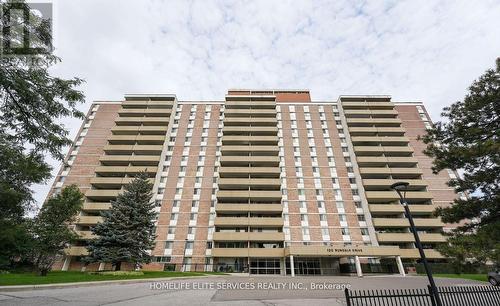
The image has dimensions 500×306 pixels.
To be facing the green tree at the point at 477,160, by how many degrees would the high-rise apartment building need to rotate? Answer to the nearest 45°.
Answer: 0° — it already faces it

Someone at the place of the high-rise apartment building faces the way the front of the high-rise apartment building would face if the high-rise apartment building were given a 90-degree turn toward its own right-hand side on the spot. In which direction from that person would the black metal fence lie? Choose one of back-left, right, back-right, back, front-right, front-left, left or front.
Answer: left

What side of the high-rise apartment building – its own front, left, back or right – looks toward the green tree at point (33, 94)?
front

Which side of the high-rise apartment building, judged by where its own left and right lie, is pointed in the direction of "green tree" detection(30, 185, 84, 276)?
right

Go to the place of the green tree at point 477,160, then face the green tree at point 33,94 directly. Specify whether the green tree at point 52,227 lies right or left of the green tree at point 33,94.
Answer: right

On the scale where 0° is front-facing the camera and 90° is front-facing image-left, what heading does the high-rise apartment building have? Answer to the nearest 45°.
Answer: approximately 0°

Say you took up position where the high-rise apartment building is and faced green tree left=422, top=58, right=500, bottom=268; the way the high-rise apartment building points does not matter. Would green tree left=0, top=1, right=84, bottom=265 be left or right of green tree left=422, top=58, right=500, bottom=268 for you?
right

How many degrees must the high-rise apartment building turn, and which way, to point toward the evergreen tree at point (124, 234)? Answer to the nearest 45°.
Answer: approximately 45° to its right

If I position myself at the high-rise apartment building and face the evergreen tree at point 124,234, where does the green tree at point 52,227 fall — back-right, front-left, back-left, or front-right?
front-right
